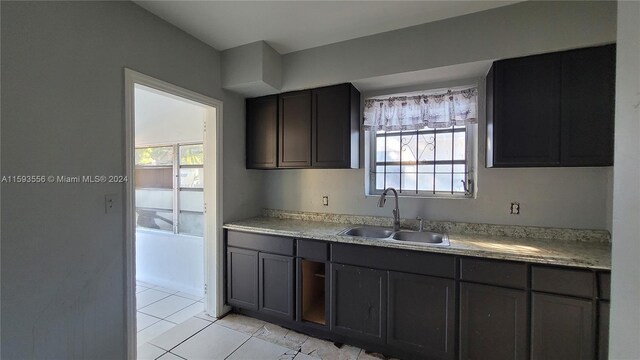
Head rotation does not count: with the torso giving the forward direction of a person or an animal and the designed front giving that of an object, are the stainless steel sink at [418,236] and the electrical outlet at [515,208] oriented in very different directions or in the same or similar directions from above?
same or similar directions

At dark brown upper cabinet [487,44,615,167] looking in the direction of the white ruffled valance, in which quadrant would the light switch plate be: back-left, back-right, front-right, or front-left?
front-left

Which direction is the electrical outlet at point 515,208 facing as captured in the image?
toward the camera

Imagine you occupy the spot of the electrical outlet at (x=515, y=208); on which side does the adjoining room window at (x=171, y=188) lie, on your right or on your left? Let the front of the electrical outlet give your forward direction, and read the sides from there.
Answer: on your right

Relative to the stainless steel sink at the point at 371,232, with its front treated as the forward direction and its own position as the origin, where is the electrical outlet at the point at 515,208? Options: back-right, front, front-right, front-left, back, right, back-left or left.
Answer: left

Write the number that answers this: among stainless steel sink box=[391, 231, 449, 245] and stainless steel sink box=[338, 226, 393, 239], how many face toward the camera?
2

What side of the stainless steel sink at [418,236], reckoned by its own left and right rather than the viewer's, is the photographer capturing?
front

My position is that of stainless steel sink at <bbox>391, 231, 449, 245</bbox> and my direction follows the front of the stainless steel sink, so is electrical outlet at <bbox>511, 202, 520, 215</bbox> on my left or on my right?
on my left

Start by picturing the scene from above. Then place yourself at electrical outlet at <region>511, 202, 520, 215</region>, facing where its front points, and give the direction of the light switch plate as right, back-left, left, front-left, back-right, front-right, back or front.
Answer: front-right

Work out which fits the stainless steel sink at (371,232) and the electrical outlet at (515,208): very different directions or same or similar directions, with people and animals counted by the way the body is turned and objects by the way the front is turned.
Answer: same or similar directions

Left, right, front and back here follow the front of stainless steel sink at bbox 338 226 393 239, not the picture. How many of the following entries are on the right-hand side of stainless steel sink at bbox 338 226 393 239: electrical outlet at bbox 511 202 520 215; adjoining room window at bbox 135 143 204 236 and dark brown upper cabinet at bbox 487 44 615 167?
1
